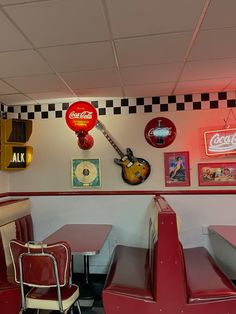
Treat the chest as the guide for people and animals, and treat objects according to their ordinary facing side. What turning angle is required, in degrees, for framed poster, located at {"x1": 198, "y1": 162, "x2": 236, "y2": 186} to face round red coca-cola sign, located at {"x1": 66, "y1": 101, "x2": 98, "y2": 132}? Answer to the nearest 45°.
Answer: approximately 45° to its right

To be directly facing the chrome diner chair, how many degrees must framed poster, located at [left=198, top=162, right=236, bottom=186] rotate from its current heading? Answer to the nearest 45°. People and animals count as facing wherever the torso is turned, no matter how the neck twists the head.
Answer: approximately 45° to its right

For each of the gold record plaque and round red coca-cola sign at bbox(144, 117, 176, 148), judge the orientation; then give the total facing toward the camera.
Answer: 2

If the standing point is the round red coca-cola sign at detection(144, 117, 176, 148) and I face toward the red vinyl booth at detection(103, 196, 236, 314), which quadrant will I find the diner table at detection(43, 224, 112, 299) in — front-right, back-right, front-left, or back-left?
front-right

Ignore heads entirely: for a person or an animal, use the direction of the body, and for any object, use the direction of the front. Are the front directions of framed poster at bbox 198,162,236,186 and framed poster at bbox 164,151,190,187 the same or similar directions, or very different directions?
same or similar directions

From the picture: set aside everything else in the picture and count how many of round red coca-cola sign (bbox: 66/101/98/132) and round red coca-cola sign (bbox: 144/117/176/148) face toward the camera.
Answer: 2

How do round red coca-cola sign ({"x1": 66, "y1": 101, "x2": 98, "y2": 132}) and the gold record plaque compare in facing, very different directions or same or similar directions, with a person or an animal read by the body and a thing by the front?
same or similar directions

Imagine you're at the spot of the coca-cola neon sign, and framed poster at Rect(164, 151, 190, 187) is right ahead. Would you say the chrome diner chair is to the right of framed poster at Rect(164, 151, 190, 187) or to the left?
left

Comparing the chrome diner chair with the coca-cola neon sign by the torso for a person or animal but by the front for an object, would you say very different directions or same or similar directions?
very different directions

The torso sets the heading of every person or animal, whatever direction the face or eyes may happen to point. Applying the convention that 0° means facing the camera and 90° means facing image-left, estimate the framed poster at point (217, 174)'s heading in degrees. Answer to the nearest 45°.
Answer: approximately 0°

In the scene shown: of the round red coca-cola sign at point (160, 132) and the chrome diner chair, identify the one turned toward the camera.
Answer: the round red coca-cola sign

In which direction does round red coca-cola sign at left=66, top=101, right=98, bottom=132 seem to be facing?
toward the camera

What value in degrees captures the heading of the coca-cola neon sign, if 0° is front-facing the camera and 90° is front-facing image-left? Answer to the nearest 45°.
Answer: approximately 0°

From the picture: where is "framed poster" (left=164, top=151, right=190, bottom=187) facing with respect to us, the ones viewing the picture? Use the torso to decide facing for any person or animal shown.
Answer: facing the viewer

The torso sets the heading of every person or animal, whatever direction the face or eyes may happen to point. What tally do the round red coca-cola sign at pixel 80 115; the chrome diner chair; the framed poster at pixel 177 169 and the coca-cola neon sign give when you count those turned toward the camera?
3
